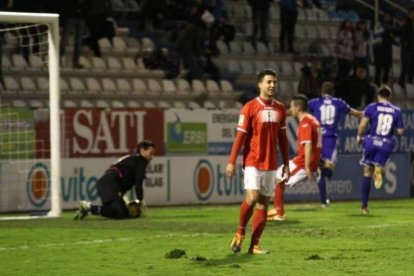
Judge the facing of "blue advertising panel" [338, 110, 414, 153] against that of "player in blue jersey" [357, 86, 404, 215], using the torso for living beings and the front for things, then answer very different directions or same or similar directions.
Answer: very different directions

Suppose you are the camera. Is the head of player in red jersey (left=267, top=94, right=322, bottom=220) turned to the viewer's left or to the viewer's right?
to the viewer's left

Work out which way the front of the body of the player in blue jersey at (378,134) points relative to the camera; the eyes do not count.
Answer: away from the camera

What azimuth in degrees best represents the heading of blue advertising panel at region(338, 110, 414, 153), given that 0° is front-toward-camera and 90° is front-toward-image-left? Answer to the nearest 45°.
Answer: approximately 0°

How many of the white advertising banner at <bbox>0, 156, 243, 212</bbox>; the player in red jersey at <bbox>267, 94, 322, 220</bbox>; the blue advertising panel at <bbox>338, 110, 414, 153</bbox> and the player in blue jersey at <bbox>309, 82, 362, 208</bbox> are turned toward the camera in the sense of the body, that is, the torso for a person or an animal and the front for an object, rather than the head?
2
